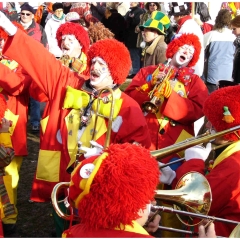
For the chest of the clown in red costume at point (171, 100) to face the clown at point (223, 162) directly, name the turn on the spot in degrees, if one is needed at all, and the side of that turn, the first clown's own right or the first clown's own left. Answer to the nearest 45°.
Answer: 0° — they already face them

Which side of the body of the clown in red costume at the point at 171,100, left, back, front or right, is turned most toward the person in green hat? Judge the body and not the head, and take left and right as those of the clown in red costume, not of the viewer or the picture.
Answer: back

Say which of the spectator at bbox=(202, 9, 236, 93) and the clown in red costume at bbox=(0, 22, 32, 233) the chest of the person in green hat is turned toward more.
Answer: the clown in red costume

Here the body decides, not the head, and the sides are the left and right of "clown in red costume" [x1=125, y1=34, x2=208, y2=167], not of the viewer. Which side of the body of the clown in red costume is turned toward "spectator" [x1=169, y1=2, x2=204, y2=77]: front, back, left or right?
back

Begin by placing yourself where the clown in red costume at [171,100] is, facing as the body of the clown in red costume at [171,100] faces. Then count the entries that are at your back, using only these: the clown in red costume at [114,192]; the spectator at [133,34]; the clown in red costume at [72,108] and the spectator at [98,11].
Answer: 2

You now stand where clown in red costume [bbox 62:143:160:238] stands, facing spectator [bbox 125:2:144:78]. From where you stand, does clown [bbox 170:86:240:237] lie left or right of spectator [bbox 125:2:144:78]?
right
